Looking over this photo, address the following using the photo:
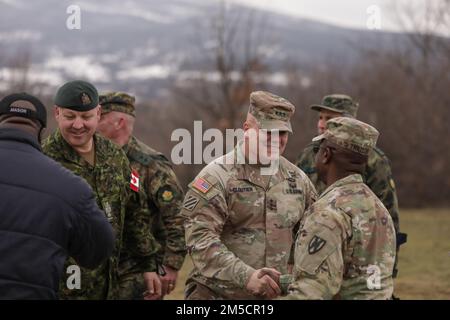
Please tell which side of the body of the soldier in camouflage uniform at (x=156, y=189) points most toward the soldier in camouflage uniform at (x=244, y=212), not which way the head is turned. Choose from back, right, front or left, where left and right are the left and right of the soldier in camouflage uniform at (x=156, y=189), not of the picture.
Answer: left

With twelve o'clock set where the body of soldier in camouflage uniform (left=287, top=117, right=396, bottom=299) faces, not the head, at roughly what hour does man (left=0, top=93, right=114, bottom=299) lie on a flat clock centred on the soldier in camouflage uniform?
The man is roughly at 10 o'clock from the soldier in camouflage uniform.

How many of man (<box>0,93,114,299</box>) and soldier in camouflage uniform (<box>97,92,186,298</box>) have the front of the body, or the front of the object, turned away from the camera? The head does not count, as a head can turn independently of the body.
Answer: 1

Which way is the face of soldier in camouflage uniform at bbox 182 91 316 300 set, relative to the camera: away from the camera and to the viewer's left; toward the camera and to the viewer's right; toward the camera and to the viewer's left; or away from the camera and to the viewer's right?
toward the camera and to the viewer's right

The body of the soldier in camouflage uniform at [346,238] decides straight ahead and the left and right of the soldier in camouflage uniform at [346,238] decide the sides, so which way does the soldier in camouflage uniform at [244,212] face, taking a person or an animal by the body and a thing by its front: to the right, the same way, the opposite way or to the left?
the opposite way

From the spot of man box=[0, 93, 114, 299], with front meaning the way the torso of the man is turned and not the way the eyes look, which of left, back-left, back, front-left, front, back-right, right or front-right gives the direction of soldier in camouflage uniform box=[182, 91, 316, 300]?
front-right

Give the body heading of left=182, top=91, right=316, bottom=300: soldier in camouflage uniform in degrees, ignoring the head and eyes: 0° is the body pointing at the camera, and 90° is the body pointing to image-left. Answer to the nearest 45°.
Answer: approximately 315°

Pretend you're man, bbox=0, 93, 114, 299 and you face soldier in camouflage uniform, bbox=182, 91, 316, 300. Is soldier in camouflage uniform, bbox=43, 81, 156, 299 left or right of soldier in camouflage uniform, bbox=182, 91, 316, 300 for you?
left

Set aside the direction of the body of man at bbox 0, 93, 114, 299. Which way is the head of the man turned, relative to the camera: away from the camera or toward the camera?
away from the camera

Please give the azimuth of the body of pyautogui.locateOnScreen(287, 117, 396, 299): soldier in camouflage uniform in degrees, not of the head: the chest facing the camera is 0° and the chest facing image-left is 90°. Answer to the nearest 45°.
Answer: approximately 135°

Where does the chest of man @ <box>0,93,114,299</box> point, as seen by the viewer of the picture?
away from the camera
